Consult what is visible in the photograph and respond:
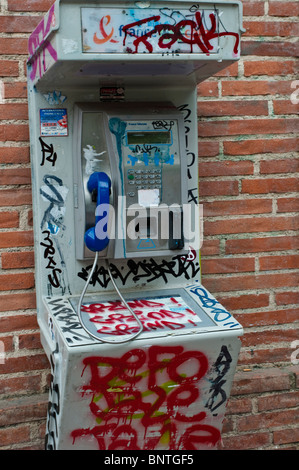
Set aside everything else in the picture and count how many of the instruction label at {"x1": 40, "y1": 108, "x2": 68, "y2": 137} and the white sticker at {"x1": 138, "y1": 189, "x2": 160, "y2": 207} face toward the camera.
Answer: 2

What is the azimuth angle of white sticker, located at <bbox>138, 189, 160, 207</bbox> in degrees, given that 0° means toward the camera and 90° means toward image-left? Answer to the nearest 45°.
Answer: approximately 0°

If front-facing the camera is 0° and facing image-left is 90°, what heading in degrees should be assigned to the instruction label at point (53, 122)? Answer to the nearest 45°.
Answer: approximately 0°
